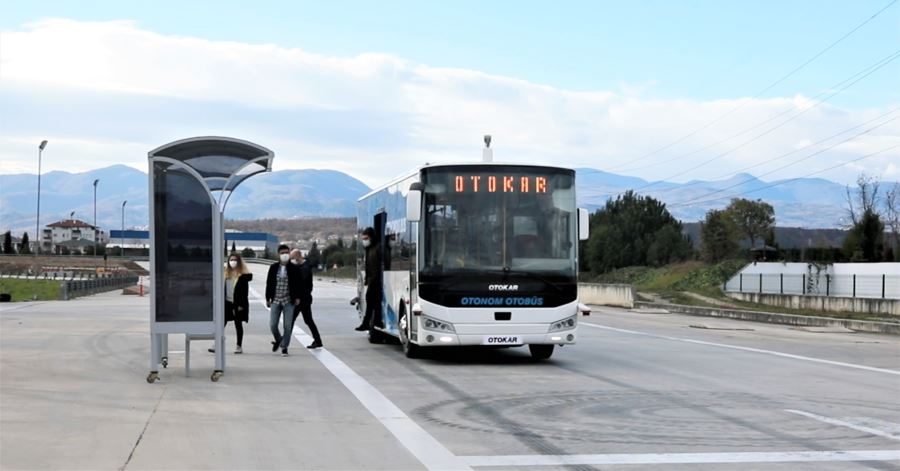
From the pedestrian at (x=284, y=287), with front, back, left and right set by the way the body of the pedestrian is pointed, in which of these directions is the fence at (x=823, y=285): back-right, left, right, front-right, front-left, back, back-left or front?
back-left

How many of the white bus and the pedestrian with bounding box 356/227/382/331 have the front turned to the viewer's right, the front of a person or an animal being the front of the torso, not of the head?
0

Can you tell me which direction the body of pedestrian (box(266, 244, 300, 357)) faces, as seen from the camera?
toward the camera

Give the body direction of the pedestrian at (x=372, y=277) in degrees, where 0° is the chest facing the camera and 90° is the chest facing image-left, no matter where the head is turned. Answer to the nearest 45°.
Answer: approximately 90°

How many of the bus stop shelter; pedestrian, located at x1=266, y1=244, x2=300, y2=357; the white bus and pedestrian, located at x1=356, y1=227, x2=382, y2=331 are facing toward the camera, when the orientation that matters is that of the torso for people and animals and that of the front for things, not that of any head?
2

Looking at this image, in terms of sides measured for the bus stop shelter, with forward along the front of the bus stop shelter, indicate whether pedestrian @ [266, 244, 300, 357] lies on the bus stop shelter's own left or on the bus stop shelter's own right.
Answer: on the bus stop shelter's own left

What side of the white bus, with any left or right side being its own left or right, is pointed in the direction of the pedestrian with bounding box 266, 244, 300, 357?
right

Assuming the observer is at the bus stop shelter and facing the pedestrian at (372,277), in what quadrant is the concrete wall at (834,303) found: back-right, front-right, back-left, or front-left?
front-right

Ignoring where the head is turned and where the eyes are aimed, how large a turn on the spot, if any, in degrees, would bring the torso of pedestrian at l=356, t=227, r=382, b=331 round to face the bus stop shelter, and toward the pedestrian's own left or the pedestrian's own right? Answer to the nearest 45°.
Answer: approximately 90° to the pedestrian's own left

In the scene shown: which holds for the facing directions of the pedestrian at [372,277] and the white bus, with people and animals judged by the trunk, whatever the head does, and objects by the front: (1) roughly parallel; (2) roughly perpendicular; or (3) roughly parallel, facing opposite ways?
roughly perpendicular

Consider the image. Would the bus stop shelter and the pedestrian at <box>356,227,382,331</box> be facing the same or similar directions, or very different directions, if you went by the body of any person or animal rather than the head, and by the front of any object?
very different directions

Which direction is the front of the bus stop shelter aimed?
to the viewer's right

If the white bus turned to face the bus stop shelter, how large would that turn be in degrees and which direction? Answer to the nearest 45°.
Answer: approximately 45° to its right
